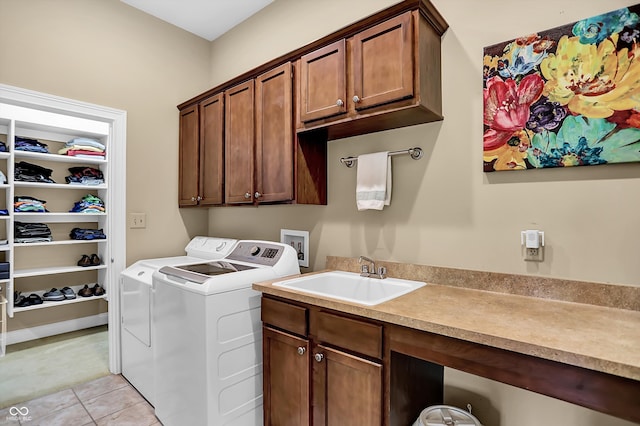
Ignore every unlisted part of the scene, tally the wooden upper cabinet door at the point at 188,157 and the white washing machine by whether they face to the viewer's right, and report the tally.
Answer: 0

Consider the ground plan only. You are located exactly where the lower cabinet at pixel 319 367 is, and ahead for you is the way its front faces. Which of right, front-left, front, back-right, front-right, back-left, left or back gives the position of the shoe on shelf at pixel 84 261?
right

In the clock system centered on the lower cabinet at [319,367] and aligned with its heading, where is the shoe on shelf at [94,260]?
The shoe on shelf is roughly at 3 o'clock from the lower cabinet.

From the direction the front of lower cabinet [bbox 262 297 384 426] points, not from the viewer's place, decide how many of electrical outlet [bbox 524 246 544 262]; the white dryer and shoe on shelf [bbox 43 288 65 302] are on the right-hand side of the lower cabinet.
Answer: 2

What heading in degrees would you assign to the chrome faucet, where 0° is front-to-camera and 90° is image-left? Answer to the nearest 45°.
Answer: approximately 45°

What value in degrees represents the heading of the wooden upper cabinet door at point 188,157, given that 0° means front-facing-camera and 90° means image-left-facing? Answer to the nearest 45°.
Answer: approximately 45°

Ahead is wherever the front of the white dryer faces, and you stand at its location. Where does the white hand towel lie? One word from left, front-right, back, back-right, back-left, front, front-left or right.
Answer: left

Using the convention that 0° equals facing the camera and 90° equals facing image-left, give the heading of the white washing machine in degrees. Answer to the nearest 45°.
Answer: approximately 45°

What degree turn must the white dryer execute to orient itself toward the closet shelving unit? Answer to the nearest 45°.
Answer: approximately 90° to its right

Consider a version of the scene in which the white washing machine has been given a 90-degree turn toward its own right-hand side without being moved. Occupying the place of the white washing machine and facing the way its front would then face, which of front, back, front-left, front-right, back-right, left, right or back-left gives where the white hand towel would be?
back-right

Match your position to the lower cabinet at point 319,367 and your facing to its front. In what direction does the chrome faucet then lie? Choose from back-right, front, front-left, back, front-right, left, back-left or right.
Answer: back

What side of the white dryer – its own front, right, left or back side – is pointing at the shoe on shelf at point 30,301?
right
